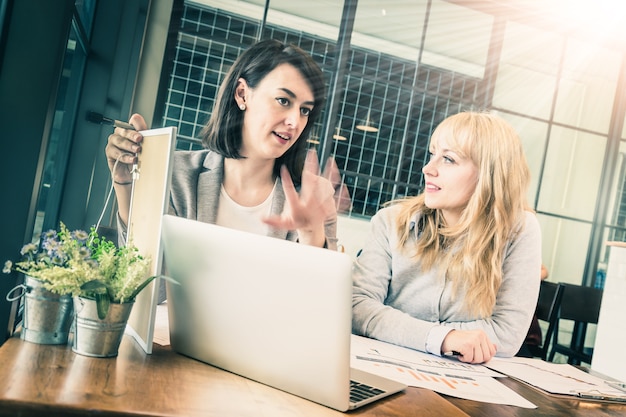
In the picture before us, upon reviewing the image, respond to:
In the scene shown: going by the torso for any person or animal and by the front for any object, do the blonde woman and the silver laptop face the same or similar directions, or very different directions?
very different directions

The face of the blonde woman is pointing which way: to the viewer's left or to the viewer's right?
to the viewer's left

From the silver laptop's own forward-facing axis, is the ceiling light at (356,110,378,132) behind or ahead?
ahead

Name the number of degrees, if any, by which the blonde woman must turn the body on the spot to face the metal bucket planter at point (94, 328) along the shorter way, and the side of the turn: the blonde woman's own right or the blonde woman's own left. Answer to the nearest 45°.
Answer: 0° — they already face it

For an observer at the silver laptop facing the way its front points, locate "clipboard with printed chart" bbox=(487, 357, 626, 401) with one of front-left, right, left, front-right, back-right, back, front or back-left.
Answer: front

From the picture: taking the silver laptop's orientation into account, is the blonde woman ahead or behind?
ahead

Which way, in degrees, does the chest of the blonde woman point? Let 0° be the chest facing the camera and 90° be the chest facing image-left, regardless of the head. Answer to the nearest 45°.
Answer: approximately 45°

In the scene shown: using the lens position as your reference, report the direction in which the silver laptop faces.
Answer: facing away from the viewer and to the right of the viewer
